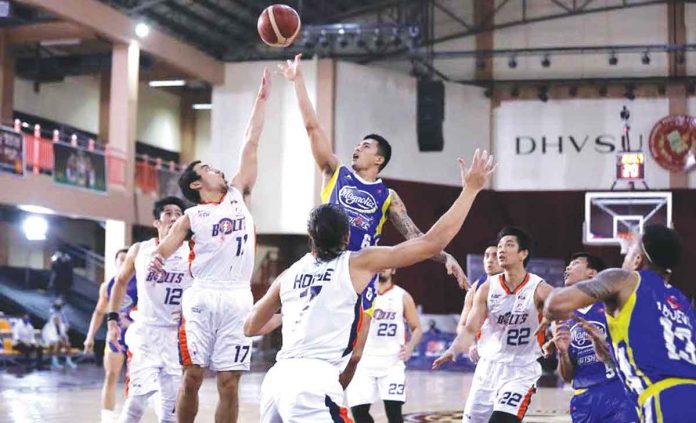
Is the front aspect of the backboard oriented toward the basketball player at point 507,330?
yes

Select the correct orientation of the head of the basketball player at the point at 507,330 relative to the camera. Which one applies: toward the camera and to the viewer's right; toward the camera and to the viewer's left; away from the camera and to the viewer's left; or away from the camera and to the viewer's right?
toward the camera and to the viewer's left

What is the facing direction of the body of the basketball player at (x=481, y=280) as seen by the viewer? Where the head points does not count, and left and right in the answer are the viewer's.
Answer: facing the viewer and to the left of the viewer

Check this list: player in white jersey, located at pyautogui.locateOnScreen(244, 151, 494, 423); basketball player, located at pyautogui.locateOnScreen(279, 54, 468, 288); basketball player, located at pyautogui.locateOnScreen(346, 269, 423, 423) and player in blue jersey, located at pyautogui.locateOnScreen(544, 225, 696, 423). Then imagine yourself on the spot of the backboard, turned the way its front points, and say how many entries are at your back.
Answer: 0

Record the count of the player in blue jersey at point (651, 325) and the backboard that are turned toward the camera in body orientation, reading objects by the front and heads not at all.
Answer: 1

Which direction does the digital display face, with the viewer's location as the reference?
facing the viewer

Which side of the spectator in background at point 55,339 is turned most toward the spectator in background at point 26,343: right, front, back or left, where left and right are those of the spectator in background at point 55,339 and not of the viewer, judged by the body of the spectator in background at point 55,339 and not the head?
right

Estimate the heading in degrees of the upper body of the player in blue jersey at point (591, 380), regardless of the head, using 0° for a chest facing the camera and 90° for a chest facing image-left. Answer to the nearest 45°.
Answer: approximately 45°

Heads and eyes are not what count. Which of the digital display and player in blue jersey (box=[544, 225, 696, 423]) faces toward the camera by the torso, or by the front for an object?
the digital display

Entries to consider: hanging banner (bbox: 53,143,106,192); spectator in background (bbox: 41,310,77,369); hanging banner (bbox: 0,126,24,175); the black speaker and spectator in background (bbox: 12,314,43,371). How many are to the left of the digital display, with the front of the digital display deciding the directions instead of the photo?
0

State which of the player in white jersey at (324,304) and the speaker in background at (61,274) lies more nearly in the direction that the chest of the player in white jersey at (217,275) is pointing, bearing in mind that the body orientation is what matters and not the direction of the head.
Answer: the player in white jersey

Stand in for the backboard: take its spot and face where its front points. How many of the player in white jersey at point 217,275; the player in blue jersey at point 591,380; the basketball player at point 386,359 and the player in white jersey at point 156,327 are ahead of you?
4

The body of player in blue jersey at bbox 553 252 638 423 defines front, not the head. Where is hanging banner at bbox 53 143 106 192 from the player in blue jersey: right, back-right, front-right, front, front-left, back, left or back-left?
right

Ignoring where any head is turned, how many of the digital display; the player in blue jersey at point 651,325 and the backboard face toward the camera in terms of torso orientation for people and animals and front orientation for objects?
2

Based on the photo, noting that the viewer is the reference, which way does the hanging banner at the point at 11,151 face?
facing the viewer and to the right of the viewer

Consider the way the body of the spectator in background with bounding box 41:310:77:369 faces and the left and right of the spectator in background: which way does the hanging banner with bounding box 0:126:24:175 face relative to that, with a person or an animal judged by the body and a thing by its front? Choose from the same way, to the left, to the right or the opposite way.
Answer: the same way
